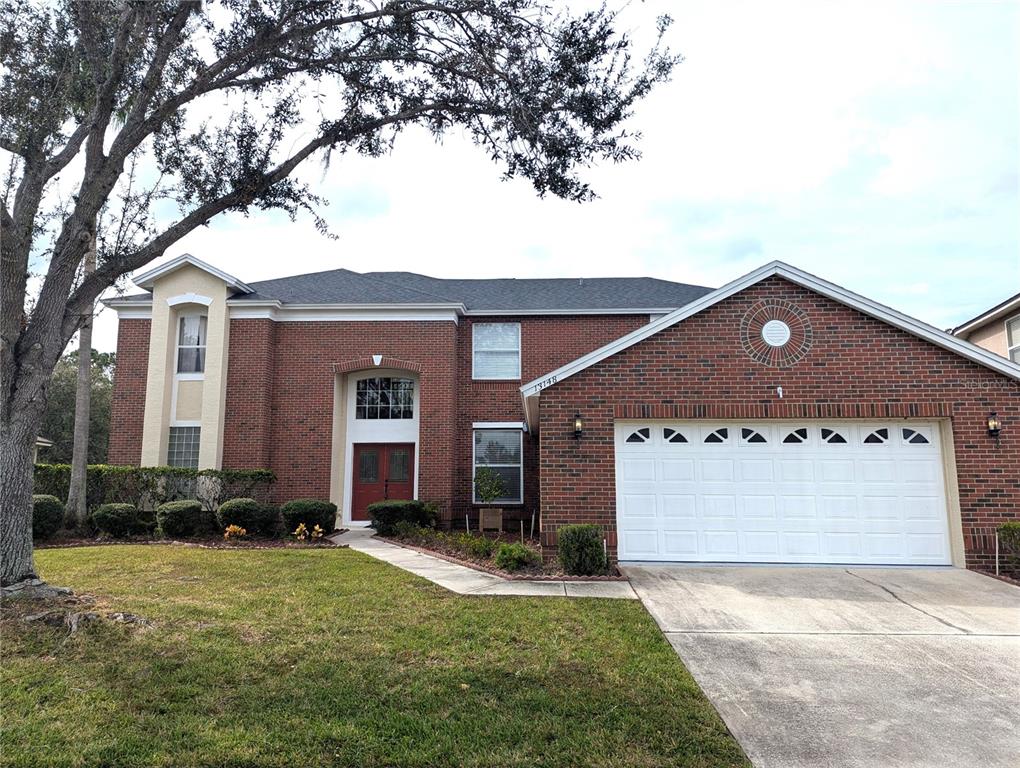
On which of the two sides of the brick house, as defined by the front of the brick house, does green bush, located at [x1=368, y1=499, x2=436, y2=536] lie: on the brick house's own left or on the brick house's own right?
on the brick house's own right

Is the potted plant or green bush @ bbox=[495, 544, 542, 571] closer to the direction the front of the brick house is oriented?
the green bush

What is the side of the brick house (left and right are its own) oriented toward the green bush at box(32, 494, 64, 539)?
right

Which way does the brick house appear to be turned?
toward the camera

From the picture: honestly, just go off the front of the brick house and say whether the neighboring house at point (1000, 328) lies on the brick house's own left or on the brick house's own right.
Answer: on the brick house's own left

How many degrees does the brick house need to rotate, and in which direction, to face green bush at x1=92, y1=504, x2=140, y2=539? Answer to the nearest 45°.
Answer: approximately 90° to its right

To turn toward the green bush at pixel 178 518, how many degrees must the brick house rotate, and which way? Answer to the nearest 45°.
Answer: approximately 90° to its right

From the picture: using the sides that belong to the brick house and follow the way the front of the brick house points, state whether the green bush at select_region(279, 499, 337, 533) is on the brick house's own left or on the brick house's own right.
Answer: on the brick house's own right

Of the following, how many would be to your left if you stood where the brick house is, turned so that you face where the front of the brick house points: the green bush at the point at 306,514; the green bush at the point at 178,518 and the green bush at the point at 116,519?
0
